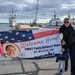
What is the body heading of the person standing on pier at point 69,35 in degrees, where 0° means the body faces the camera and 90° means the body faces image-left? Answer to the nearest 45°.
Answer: approximately 0°

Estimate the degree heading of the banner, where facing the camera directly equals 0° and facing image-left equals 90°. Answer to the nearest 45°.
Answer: approximately 0°
